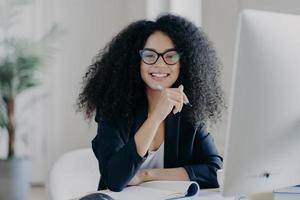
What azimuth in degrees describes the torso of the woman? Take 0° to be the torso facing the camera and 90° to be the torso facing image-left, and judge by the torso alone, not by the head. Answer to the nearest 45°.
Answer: approximately 0°

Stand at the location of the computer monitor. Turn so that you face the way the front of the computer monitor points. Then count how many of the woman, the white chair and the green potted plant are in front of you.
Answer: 3

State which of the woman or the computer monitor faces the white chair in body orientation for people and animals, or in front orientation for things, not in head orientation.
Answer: the computer monitor

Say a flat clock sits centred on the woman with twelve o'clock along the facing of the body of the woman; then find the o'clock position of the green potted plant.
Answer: The green potted plant is roughly at 5 o'clock from the woman.

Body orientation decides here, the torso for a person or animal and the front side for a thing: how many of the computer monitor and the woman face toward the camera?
1

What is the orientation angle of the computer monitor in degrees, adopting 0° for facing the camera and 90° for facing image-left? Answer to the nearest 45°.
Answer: approximately 135°

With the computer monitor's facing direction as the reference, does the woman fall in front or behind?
in front

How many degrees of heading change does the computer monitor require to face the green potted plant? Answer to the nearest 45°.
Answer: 0° — it already faces it
